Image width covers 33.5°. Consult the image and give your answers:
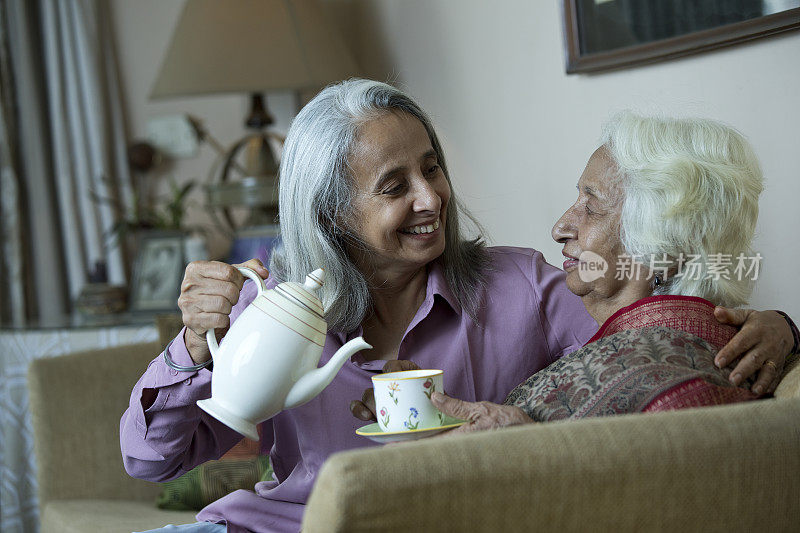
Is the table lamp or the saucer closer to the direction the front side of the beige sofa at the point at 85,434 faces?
the saucer

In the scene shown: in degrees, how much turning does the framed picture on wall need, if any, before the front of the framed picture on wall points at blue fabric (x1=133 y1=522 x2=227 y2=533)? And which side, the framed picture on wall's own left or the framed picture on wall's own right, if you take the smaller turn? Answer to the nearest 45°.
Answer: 0° — it already faces it

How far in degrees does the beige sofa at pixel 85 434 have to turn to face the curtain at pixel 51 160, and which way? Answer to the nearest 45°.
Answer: approximately 135° to its right

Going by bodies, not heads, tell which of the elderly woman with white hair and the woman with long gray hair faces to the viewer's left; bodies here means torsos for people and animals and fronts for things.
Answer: the elderly woman with white hair

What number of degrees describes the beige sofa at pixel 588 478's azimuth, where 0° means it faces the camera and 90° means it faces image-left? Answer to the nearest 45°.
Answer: approximately 45°

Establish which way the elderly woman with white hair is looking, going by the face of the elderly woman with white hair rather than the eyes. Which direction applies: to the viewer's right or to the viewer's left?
to the viewer's left

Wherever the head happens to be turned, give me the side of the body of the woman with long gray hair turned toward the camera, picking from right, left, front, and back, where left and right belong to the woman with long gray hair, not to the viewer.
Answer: front

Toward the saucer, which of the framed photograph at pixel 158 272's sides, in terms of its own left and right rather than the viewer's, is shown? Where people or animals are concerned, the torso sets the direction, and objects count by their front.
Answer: front

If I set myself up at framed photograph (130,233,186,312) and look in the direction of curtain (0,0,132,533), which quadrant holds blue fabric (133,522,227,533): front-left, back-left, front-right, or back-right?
back-left

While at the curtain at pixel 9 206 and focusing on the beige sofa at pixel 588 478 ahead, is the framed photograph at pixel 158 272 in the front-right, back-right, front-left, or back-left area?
front-left

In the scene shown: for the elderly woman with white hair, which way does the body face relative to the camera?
to the viewer's left

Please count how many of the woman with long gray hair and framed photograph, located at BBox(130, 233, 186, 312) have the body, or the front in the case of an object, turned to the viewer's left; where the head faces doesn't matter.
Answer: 0

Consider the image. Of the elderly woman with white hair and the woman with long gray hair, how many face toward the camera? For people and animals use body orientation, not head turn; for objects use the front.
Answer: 1

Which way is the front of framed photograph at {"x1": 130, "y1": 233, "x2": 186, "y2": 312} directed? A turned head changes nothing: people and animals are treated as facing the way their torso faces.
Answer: toward the camera
